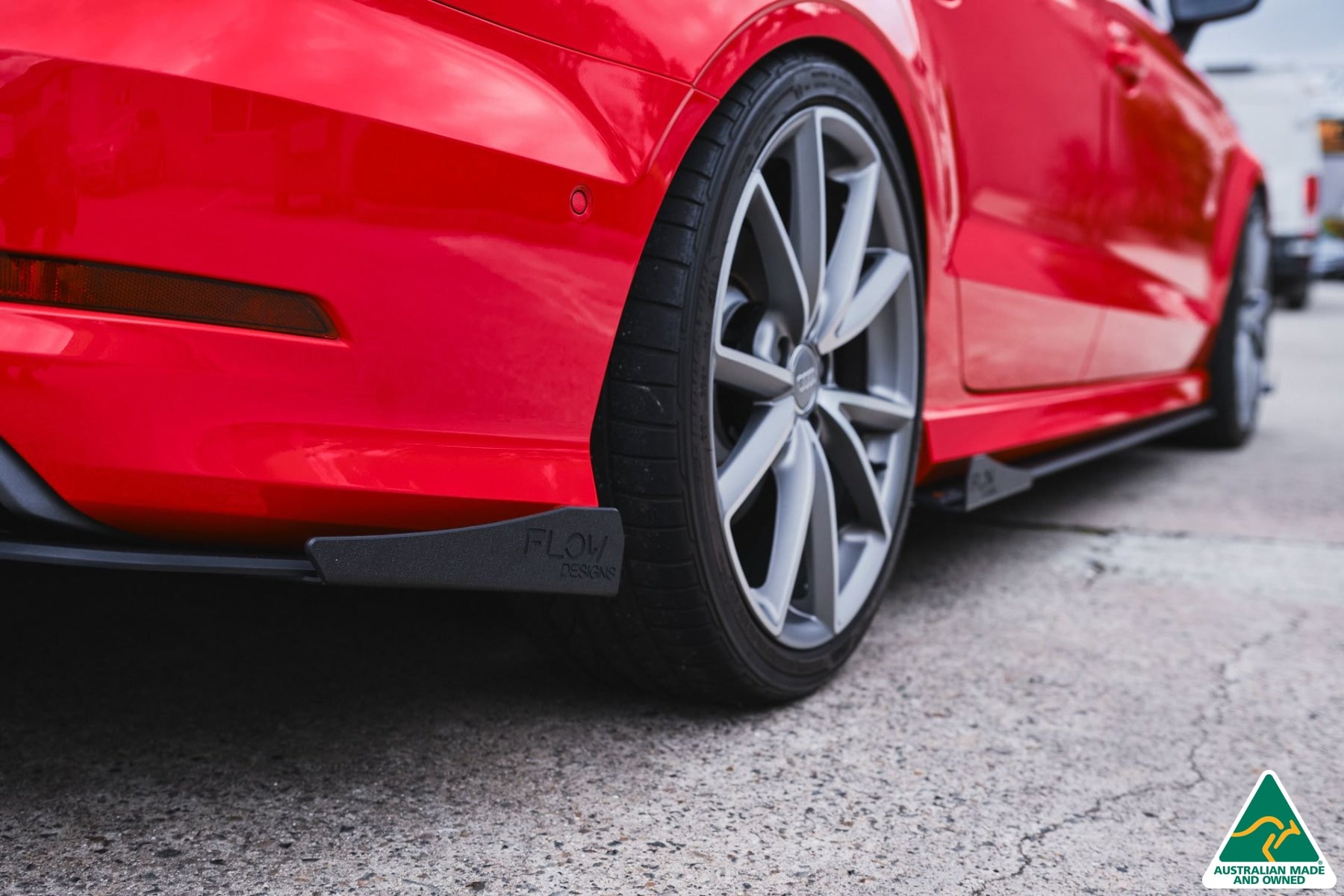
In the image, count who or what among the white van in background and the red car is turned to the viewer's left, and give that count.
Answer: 0

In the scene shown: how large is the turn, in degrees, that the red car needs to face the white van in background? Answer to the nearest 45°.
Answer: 0° — it already faces it

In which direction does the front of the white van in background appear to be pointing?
away from the camera

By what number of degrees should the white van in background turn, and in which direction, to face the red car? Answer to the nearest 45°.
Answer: approximately 180°
